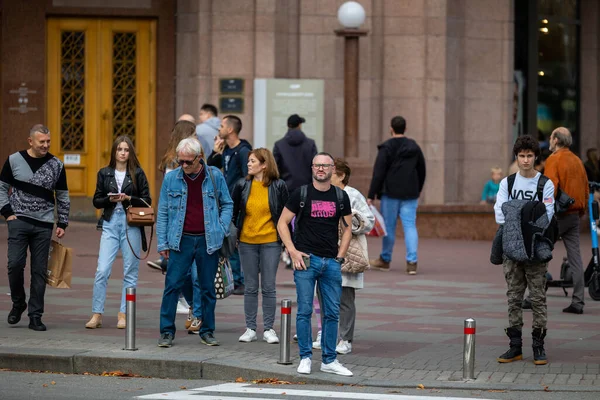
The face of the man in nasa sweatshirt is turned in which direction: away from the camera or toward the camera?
toward the camera

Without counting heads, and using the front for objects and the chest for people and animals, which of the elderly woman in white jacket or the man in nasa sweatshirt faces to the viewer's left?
the elderly woman in white jacket

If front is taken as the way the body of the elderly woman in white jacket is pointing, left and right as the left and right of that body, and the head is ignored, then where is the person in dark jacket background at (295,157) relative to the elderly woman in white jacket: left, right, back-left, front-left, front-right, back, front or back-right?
right

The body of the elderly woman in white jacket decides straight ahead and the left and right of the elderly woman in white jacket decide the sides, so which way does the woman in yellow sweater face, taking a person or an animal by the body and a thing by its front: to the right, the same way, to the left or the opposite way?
to the left

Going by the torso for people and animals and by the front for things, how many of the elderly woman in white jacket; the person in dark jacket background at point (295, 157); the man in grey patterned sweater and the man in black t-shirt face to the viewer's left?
1

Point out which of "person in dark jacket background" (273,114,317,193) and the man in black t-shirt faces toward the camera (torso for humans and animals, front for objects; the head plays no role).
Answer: the man in black t-shirt

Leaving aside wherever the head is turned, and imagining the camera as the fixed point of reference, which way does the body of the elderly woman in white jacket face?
to the viewer's left

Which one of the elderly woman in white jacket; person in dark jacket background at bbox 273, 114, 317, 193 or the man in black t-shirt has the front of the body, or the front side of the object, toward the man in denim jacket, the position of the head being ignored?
the elderly woman in white jacket

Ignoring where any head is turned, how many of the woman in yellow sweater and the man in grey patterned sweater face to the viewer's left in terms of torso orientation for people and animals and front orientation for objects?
0

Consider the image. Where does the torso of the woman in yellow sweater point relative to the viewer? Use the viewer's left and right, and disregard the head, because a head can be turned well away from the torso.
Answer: facing the viewer

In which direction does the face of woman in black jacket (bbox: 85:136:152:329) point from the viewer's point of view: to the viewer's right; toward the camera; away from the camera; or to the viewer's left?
toward the camera

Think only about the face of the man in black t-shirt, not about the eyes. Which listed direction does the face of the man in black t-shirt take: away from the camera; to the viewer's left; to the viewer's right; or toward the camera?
toward the camera

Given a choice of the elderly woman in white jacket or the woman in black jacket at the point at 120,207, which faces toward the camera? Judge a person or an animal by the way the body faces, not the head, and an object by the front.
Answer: the woman in black jacket

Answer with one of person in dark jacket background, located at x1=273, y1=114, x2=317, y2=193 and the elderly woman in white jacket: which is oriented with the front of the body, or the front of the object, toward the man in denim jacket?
the elderly woman in white jacket

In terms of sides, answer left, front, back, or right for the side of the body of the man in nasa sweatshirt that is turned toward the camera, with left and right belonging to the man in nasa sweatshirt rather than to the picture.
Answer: front

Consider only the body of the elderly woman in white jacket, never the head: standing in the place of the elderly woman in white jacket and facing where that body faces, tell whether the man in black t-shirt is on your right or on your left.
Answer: on your left
